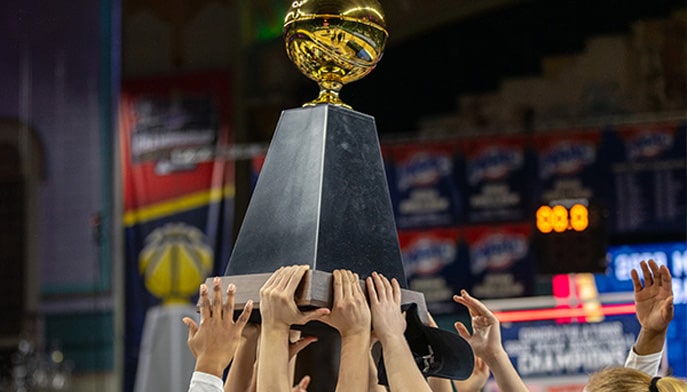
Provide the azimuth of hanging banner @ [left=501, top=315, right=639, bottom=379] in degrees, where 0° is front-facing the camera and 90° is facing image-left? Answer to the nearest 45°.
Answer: approximately 0°

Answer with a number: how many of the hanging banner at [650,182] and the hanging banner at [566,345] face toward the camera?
2

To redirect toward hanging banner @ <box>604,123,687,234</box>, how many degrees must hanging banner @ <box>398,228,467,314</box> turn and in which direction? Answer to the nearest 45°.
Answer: approximately 90° to its left

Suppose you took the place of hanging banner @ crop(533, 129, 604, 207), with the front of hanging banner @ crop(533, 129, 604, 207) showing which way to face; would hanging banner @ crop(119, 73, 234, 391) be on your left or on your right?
on your right

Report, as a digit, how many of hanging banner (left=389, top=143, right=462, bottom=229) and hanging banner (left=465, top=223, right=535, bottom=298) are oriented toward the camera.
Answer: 2

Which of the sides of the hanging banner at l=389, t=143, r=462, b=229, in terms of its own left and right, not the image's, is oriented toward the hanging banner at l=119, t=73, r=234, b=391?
right
